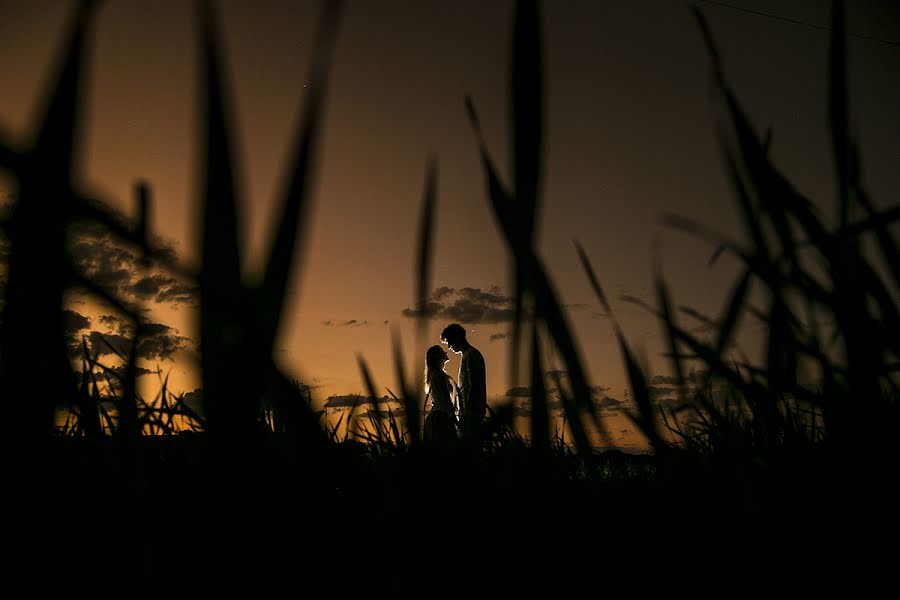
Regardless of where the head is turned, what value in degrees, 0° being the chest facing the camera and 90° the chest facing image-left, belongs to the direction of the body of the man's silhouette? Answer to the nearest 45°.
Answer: approximately 90°
